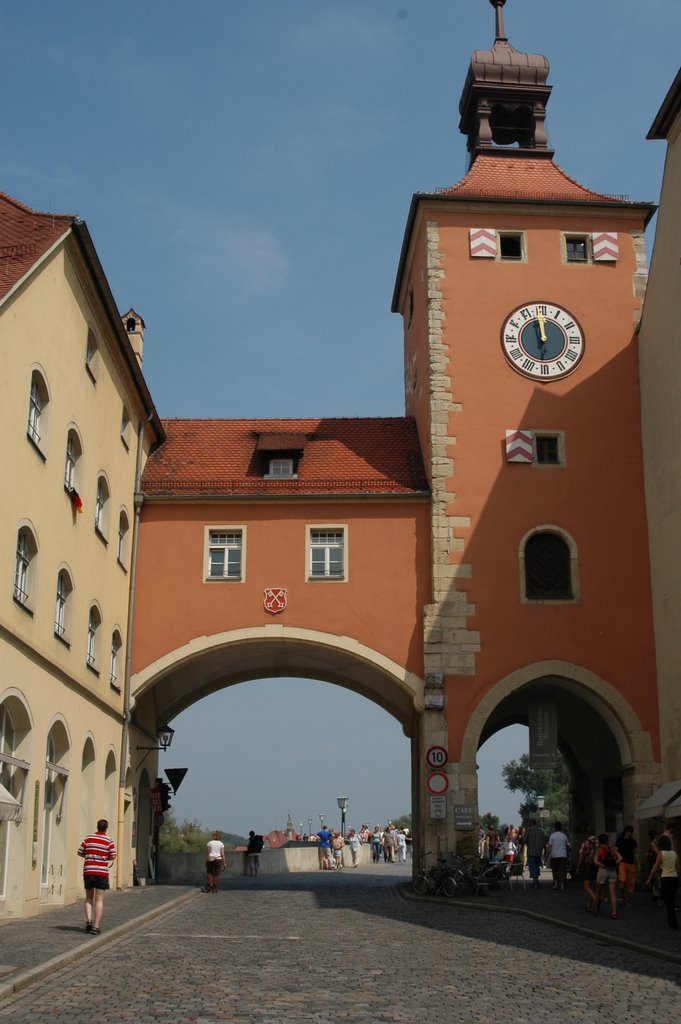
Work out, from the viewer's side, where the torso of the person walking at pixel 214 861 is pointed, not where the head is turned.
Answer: away from the camera

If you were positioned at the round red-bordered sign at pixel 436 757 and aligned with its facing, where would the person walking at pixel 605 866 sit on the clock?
The person walking is roughly at 11 o'clock from the round red-bordered sign.

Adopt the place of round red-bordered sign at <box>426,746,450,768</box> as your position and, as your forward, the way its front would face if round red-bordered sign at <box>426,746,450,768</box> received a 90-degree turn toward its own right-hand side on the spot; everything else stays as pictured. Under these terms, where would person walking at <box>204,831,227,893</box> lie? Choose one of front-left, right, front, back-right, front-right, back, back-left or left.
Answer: front

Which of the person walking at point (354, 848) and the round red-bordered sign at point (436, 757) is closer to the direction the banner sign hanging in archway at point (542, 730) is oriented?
the round red-bordered sign

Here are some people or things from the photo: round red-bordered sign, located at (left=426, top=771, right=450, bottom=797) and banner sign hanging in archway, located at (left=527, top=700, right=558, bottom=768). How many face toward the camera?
2

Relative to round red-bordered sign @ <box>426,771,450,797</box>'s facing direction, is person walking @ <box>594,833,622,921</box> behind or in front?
in front

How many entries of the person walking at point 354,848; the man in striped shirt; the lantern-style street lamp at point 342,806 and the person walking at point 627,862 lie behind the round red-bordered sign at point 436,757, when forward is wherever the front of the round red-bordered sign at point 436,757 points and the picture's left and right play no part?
2

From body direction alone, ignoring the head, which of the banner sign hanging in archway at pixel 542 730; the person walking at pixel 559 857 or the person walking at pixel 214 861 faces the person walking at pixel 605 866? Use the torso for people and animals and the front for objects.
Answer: the banner sign hanging in archway

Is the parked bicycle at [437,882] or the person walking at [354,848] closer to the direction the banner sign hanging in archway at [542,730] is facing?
the parked bicycle

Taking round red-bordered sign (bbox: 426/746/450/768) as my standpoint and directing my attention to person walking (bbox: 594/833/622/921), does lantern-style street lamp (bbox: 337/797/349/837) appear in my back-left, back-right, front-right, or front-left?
back-left
